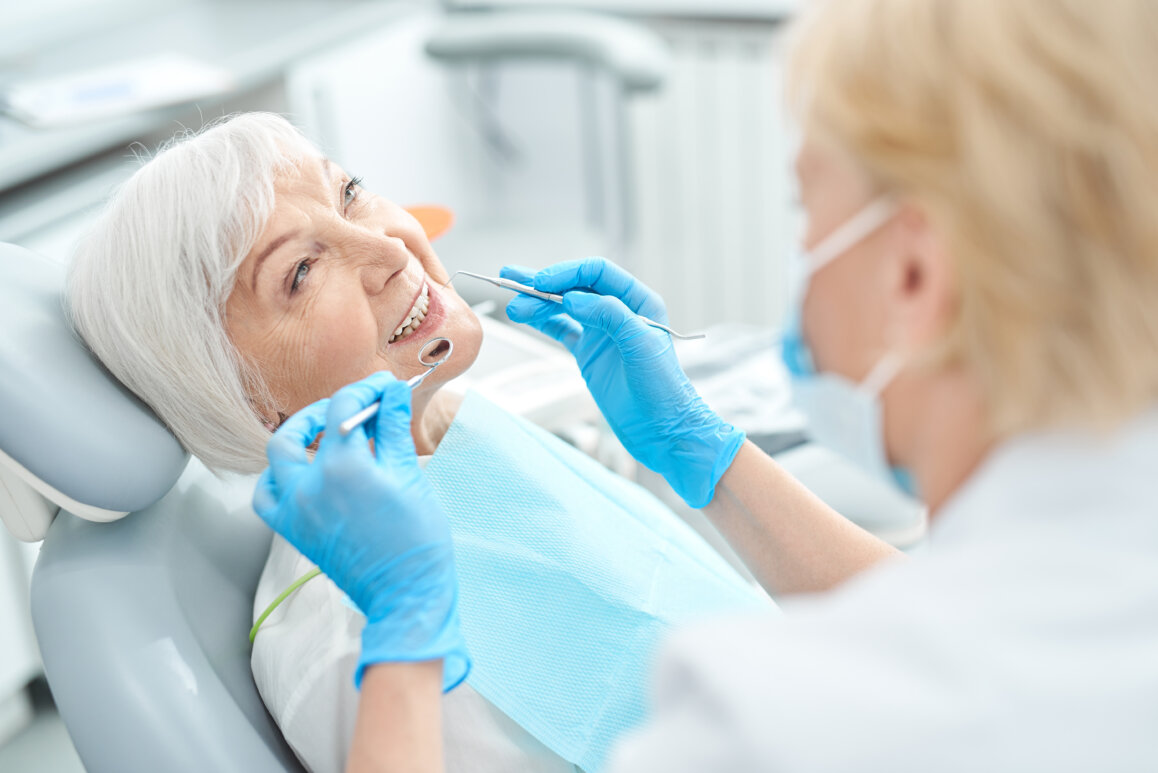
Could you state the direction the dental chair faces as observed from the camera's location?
facing the viewer and to the right of the viewer

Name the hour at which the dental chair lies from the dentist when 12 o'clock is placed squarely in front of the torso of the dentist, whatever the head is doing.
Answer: The dental chair is roughly at 11 o'clock from the dentist.

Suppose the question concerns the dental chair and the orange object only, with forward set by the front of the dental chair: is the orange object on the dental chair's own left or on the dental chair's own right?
on the dental chair's own left

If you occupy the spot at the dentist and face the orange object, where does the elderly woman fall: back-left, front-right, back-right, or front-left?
front-left

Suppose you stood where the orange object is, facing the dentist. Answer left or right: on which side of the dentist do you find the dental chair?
right

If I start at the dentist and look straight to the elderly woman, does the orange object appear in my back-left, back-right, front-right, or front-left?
front-right

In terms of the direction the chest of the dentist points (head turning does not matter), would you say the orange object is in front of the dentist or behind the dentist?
in front

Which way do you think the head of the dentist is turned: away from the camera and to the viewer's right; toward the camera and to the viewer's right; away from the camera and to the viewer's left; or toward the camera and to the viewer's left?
away from the camera and to the viewer's left

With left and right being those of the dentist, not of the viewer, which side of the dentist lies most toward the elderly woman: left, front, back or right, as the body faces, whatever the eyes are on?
front

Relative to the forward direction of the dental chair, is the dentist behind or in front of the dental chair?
in front

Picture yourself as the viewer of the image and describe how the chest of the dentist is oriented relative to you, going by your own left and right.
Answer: facing away from the viewer and to the left of the viewer
